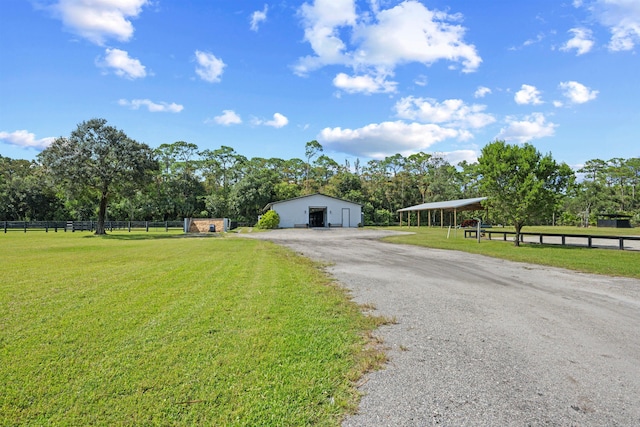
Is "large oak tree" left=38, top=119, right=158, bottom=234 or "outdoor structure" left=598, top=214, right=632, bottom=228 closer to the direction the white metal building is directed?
the large oak tree

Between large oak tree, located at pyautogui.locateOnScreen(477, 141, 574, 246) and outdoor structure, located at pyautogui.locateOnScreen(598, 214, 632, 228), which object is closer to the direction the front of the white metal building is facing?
the large oak tree

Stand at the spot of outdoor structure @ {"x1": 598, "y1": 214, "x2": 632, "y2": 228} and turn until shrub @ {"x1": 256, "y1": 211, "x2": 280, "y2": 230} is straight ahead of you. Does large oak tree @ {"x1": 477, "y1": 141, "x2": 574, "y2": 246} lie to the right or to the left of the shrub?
left

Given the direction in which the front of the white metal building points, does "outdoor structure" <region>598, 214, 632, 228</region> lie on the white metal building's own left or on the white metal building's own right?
on the white metal building's own left

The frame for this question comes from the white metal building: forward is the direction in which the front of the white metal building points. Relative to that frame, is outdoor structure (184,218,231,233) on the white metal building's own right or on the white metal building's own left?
on the white metal building's own right

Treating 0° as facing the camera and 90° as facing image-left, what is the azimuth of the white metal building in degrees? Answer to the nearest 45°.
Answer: approximately 0°

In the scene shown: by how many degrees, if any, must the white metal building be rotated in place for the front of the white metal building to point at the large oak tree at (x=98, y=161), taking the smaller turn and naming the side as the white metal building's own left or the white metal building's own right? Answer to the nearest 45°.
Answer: approximately 45° to the white metal building's own right

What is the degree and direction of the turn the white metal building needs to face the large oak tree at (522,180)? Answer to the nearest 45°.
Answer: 0° — it already faces it
